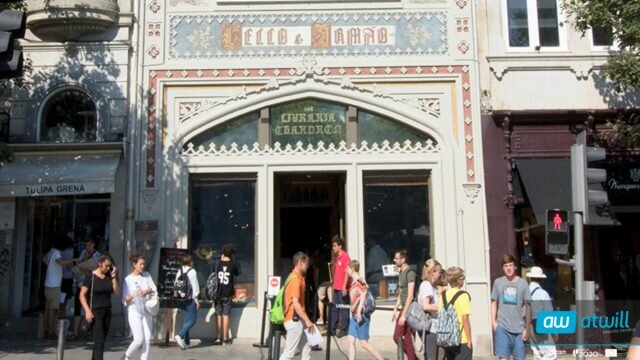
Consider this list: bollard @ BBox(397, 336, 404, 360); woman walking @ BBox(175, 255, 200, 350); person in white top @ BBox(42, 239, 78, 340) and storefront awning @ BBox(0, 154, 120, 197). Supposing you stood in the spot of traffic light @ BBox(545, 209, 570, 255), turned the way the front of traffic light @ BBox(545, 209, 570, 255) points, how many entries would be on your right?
4

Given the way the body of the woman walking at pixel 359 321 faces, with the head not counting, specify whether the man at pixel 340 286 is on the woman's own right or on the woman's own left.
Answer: on the woman's own right

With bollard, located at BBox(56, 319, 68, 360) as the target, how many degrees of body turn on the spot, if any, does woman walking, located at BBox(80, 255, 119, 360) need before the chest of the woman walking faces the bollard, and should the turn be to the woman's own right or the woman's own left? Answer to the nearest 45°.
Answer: approximately 90° to the woman's own right

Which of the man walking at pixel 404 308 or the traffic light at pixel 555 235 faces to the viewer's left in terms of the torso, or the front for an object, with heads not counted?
the man walking

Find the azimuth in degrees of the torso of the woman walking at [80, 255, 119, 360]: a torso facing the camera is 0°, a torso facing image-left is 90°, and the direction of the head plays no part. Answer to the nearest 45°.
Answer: approximately 315°

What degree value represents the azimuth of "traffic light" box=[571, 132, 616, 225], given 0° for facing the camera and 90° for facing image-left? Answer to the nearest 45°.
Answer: approximately 270°

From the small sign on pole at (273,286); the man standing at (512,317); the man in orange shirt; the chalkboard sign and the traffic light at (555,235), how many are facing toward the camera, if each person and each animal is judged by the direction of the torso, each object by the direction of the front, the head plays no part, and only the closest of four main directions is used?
4

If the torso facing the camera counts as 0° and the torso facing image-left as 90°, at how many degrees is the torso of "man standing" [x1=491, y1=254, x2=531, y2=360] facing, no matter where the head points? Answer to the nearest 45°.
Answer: approximately 0°

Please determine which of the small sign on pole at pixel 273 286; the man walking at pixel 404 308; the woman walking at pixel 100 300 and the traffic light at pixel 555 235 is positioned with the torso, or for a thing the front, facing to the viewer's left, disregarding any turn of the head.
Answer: the man walking

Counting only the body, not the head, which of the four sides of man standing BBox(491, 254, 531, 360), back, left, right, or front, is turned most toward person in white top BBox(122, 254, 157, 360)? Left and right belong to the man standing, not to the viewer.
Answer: right
